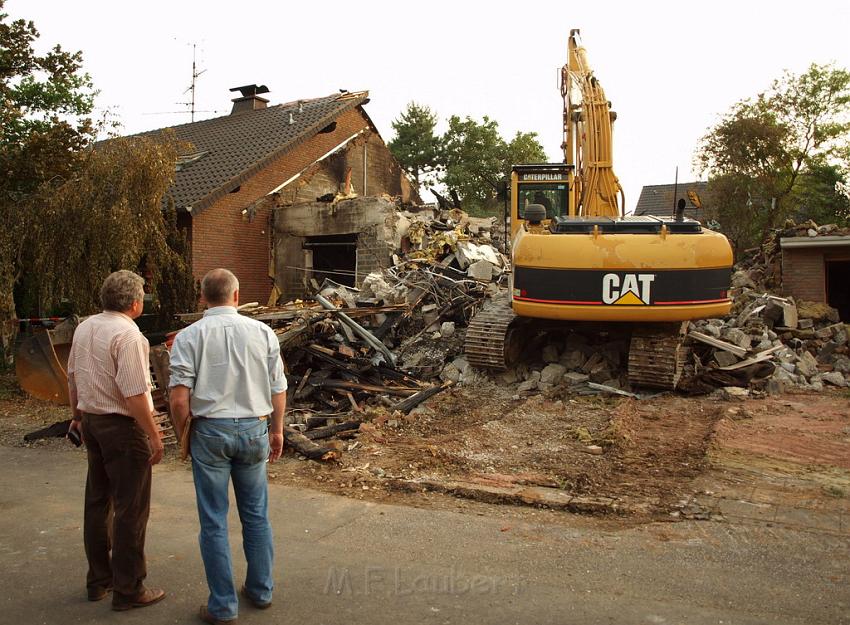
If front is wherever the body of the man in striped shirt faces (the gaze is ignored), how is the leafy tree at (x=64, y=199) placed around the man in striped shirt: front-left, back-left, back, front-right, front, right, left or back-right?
front-left

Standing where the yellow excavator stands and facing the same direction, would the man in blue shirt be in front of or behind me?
behind

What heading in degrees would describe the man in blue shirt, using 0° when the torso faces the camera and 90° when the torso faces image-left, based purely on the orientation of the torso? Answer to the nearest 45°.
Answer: approximately 180°

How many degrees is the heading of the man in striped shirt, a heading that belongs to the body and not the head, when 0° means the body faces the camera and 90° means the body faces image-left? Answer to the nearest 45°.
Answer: approximately 225°

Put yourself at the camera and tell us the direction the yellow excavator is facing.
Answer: facing away from the viewer

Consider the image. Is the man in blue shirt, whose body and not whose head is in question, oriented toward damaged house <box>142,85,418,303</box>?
yes

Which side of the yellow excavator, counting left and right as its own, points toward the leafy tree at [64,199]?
left

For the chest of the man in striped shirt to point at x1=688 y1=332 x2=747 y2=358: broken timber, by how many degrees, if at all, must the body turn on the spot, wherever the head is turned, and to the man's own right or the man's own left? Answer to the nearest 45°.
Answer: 0° — they already face it

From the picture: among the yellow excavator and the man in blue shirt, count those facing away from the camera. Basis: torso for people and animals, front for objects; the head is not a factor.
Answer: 2

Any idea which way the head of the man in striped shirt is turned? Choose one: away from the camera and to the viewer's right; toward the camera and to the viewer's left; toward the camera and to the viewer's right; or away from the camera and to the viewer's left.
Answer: away from the camera and to the viewer's right
